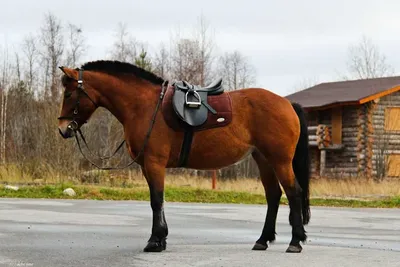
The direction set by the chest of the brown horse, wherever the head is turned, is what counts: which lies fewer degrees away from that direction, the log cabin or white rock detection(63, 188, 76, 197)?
the white rock

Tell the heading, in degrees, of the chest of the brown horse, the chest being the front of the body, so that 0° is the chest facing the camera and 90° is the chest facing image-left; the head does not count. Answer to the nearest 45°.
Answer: approximately 90°

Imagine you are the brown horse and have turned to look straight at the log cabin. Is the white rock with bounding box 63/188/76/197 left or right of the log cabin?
left

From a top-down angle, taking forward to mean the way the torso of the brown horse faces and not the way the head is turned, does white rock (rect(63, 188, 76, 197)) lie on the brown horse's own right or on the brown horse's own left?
on the brown horse's own right
